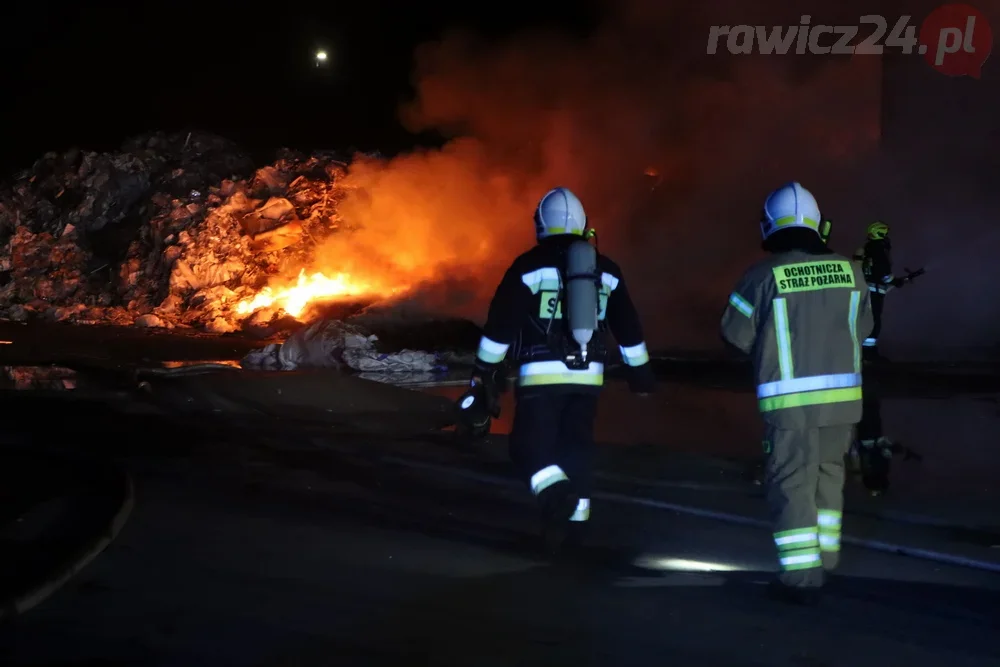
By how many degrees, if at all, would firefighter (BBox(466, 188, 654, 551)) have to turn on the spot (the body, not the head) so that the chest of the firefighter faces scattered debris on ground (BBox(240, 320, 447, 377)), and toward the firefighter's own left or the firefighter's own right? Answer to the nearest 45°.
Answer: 0° — they already face it

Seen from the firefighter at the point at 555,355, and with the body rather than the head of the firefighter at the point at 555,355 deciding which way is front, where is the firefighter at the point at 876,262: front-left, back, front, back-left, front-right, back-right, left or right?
front-right

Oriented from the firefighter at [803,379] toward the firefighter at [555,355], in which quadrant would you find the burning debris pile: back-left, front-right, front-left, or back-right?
front-right

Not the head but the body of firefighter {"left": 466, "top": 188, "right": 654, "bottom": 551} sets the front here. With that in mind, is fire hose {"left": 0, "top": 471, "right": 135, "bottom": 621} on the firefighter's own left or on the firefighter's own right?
on the firefighter's own left

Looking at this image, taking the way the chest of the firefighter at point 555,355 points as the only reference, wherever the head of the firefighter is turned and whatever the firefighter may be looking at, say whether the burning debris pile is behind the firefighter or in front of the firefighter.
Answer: in front

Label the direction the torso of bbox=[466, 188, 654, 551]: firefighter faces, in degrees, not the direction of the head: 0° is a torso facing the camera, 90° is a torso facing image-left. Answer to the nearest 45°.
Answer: approximately 180°

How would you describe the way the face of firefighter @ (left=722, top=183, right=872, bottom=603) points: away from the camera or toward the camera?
away from the camera

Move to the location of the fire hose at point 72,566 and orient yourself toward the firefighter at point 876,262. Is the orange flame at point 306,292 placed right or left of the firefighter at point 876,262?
left

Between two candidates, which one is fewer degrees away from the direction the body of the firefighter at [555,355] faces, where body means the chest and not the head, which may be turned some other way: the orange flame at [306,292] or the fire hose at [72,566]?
the orange flame

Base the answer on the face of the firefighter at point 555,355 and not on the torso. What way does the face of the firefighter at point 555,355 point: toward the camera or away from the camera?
away from the camera

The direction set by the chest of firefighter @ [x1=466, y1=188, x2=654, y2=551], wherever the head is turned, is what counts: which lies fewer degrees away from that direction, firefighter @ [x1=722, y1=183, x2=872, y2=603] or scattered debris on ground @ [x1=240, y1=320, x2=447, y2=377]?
the scattered debris on ground

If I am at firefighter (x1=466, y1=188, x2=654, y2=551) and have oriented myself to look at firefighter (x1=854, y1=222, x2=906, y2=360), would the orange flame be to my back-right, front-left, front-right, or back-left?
front-left

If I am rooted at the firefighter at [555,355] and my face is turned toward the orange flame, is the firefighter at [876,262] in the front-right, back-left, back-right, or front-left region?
front-right

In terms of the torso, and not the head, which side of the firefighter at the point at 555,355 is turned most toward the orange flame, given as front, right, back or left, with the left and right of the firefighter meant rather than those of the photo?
front

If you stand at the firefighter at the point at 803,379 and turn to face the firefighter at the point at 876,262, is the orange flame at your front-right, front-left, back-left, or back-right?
front-left
